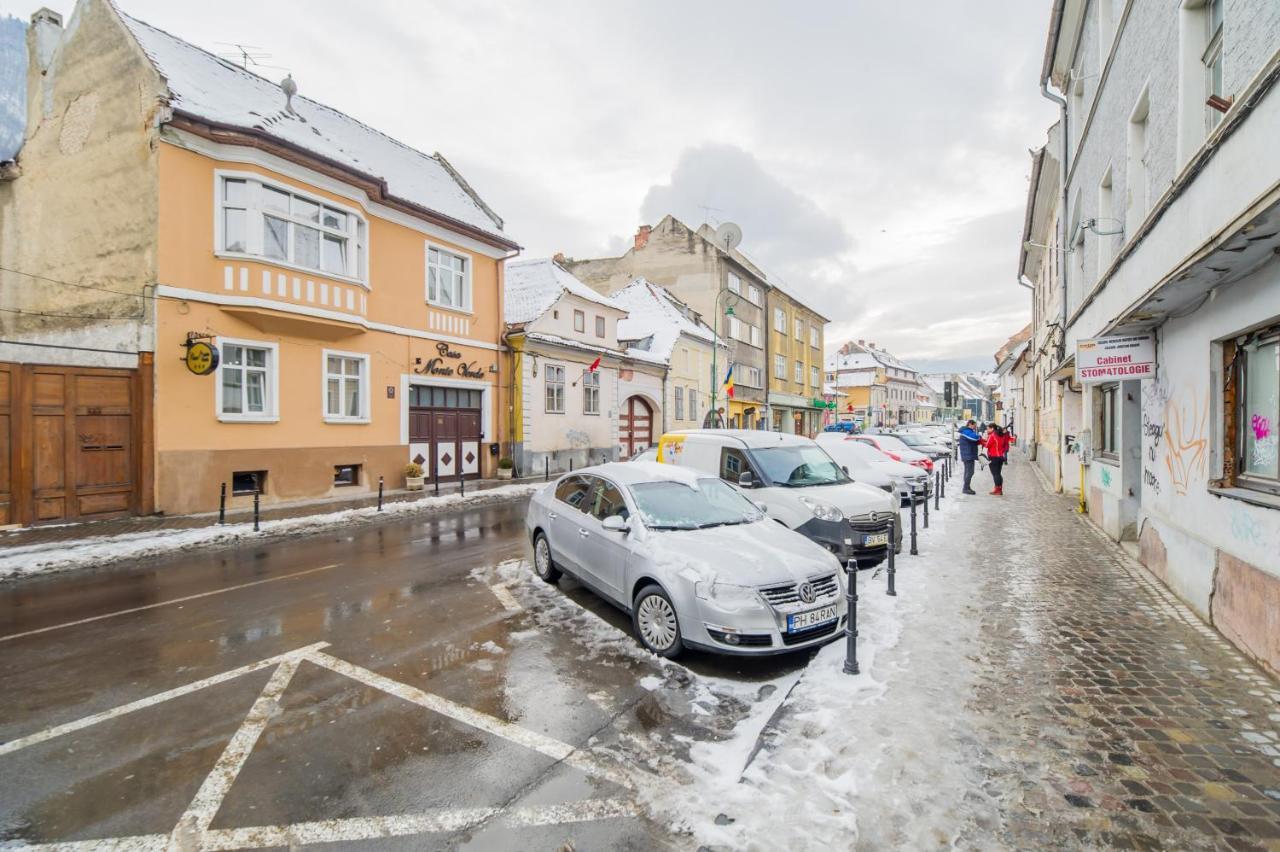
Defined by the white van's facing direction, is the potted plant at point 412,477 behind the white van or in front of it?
behind

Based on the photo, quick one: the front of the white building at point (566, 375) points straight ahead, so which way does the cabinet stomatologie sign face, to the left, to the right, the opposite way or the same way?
to the right

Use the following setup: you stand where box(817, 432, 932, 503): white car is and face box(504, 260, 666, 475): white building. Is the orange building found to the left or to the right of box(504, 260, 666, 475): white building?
left

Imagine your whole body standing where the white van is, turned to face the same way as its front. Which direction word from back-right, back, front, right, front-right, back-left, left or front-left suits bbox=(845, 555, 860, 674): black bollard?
front-right

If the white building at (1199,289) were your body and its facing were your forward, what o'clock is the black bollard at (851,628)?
The black bollard is roughly at 10 o'clock from the white building.

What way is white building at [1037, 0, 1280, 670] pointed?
to the viewer's left

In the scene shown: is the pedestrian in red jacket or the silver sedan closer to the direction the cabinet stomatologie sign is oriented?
the silver sedan

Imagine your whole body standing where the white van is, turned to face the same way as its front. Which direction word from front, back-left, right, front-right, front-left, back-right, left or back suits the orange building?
back-right

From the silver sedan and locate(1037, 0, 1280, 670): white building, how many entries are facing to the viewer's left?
1

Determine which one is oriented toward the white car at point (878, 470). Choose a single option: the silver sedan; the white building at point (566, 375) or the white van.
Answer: the white building

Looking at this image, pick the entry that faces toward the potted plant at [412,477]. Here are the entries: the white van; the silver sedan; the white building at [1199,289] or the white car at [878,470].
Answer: the white building
